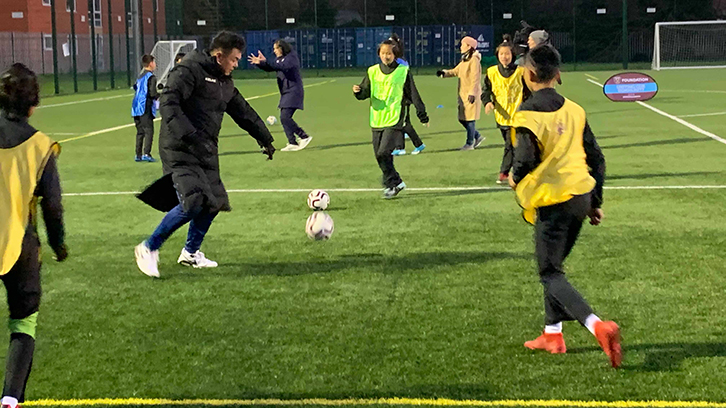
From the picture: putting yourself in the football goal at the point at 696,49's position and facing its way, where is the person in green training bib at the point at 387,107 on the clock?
The person in green training bib is roughly at 12 o'clock from the football goal.

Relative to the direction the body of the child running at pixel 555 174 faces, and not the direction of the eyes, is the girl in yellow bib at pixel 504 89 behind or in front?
in front

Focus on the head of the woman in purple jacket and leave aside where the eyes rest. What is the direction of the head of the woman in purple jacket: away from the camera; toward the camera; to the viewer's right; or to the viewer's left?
to the viewer's left

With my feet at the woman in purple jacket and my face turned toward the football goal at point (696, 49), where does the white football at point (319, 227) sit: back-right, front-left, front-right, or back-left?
back-right

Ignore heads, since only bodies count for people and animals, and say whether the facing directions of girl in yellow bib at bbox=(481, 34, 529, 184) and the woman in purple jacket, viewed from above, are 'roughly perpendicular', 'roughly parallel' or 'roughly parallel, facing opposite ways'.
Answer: roughly perpendicular

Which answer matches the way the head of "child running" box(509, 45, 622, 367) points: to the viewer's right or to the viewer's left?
to the viewer's left

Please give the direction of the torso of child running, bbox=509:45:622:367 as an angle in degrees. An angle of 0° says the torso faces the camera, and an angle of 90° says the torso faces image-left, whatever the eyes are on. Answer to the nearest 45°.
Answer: approximately 135°

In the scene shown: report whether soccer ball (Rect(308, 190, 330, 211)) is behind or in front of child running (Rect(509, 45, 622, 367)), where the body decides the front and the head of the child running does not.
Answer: in front

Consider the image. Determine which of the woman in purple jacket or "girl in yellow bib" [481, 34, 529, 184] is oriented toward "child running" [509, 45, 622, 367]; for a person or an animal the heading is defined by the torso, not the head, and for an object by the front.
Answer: the girl in yellow bib

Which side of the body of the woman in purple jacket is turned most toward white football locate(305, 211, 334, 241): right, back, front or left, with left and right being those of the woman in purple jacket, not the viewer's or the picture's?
left

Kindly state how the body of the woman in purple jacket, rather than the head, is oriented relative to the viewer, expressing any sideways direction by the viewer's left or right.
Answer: facing to the left of the viewer
